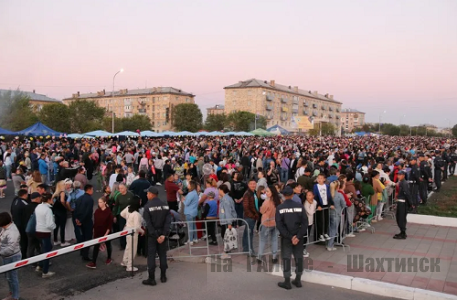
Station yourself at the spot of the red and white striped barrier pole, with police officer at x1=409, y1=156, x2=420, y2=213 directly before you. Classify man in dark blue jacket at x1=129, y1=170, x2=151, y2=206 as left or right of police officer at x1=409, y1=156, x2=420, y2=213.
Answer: left

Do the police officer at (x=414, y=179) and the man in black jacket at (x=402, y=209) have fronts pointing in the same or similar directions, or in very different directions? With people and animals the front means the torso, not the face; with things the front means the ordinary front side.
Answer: same or similar directions

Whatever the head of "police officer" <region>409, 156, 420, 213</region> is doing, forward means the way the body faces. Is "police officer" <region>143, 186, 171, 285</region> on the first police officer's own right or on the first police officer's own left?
on the first police officer's own left

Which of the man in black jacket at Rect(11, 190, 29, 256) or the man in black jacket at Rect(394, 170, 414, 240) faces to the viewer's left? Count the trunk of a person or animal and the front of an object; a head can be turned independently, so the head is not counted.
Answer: the man in black jacket at Rect(394, 170, 414, 240)

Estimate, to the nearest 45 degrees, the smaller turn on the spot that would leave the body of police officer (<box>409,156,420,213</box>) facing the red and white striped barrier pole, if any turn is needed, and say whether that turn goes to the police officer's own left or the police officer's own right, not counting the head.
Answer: approximately 45° to the police officer's own left

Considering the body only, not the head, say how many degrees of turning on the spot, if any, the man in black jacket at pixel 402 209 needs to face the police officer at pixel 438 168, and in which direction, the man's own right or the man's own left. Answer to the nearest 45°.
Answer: approximately 90° to the man's own right

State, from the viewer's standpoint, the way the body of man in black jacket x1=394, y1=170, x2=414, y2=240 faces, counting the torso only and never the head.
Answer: to the viewer's left

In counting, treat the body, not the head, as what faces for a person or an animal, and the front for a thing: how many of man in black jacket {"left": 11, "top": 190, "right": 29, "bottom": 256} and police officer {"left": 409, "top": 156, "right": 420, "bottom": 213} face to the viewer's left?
1

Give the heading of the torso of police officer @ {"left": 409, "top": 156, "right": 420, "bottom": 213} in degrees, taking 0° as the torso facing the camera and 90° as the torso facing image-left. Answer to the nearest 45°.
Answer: approximately 90°
